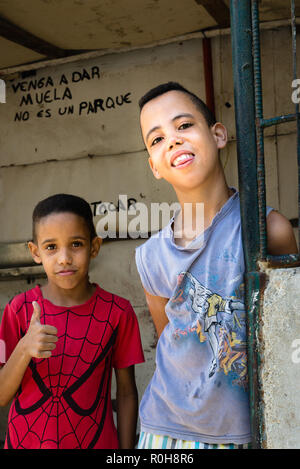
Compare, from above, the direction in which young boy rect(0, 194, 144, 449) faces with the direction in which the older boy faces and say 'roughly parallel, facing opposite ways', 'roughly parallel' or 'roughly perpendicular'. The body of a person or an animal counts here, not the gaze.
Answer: roughly parallel

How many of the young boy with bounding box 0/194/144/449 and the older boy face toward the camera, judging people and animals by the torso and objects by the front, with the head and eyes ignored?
2

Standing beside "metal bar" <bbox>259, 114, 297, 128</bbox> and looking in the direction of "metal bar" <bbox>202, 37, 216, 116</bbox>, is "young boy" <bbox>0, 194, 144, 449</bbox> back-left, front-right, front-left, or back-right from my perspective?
front-left

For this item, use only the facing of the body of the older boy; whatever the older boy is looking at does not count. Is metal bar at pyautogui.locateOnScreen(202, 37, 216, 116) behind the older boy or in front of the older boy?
behind

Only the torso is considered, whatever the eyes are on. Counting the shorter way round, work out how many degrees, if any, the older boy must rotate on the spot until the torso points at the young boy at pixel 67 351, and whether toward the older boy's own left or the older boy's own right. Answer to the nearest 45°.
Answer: approximately 135° to the older boy's own right

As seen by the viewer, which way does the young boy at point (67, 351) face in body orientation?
toward the camera

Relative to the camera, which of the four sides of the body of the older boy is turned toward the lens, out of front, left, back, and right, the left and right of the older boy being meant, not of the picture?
front

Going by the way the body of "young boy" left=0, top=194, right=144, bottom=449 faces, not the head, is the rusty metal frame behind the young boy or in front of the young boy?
in front

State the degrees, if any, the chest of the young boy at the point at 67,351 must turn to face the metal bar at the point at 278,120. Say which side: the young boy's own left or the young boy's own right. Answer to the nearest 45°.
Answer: approximately 45° to the young boy's own left

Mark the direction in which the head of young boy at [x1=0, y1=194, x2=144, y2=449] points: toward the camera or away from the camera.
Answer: toward the camera
